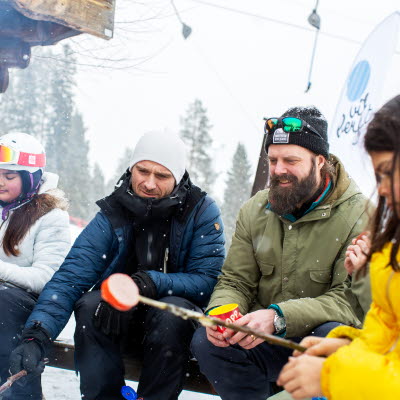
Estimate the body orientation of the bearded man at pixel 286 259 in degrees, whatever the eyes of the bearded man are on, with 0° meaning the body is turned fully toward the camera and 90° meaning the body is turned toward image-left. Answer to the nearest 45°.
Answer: approximately 45°

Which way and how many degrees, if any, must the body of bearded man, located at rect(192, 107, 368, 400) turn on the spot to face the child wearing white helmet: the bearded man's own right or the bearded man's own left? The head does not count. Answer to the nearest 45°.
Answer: approximately 45° to the bearded man's own right

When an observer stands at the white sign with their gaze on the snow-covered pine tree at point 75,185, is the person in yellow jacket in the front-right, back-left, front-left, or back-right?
back-left

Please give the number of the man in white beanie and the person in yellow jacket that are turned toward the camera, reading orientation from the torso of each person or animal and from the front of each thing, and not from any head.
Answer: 1

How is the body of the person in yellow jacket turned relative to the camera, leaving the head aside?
to the viewer's left

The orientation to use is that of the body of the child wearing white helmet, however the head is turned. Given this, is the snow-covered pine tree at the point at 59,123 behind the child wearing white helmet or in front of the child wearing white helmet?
behind

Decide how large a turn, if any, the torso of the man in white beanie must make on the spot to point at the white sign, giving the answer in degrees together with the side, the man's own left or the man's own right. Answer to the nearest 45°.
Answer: approximately 135° to the man's own left

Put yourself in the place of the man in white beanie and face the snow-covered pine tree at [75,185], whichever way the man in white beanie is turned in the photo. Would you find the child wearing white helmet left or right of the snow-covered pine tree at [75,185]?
left
